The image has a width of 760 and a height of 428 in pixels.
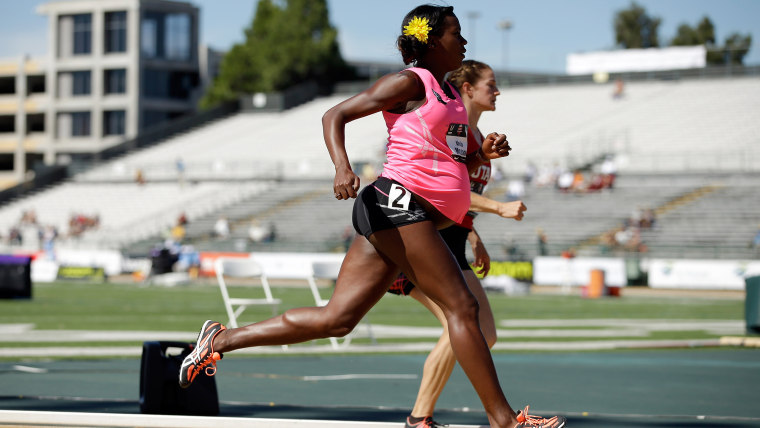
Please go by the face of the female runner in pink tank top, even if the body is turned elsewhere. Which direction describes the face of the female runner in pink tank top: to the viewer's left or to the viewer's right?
to the viewer's right

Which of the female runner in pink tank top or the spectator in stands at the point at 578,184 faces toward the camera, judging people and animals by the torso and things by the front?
the spectator in stands

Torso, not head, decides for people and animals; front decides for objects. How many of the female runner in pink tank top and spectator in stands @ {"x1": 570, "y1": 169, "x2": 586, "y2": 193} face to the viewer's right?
1

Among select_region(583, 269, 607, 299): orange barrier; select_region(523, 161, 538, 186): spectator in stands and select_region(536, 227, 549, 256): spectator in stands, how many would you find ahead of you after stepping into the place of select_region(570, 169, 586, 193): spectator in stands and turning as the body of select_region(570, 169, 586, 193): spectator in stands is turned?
2

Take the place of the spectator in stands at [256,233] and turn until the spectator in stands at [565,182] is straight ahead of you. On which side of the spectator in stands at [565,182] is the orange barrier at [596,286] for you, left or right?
right

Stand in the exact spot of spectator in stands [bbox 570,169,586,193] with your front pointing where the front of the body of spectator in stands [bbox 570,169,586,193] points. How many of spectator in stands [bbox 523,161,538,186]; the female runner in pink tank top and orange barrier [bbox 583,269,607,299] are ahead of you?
2

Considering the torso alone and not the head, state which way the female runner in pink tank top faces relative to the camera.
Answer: to the viewer's right

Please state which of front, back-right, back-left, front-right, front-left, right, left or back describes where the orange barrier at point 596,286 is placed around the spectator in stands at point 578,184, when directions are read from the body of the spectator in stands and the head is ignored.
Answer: front

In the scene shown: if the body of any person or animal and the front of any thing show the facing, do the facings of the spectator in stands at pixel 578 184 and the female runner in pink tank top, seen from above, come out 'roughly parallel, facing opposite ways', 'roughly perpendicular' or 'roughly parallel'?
roughly perpendicular

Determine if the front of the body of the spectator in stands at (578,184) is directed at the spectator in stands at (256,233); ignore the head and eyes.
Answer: no

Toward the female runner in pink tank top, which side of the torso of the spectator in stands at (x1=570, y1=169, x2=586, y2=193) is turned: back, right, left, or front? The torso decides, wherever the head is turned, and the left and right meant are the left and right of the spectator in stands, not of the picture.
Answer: front

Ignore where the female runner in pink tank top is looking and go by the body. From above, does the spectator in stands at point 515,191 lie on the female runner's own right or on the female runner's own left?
on the female runner's own left

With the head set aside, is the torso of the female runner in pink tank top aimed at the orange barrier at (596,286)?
no

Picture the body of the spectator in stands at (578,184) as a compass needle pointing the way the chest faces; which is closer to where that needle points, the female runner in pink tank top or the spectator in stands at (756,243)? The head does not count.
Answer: the female runner in pink tank top

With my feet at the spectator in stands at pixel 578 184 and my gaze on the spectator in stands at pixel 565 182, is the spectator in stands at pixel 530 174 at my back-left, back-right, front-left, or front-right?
front-right

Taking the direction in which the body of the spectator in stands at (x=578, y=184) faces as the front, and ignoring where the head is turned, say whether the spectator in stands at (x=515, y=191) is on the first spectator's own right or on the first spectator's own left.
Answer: on the first spectator's own right

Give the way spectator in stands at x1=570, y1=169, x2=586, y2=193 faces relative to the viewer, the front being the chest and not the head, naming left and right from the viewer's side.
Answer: facing the viewer

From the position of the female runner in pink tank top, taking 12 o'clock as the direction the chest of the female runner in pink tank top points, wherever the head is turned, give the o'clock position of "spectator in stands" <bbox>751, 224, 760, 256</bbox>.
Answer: The spectator in stands is roughly at 10 o'clock from the female runner in pink tank top.

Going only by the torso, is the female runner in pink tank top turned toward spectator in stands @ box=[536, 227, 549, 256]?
no

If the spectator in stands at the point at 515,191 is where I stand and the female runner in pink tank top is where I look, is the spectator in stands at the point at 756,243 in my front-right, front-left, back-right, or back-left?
front-left
